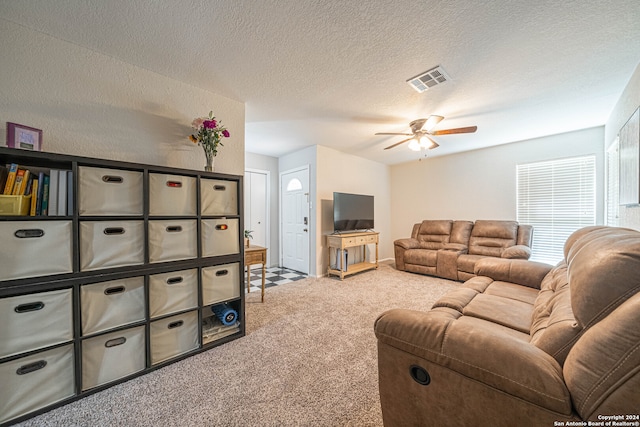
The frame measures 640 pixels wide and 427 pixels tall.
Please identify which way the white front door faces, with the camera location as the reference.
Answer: facing the viewer and to the left of the viewer

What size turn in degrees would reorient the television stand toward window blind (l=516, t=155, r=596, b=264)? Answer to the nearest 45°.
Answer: approximately 45° to its left

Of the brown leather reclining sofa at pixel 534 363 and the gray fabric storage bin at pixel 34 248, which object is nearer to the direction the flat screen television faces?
the brown leather reclining sofa

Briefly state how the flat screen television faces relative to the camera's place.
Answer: facing the viewer and to the right of the viewer

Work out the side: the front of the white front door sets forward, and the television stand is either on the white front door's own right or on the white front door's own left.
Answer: on the white front door's own left

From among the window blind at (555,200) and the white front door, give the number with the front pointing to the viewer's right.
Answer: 0

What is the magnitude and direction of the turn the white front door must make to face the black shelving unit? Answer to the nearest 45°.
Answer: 0° — it already faces it
